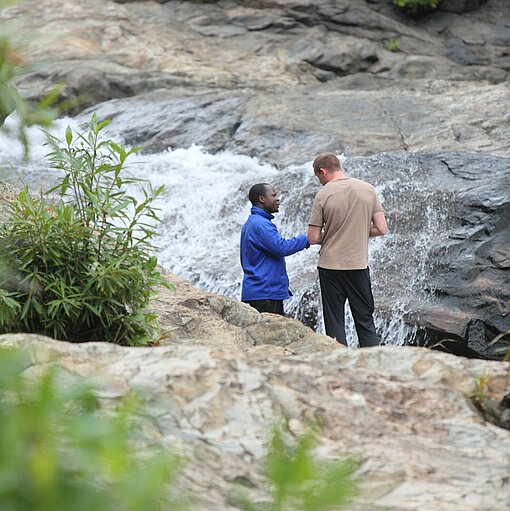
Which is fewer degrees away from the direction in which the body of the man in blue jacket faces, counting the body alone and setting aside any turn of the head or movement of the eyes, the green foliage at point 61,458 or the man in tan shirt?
the man in tan shirt

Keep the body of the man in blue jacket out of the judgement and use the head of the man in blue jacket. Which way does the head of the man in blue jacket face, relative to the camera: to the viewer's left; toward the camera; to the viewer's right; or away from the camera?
to the viewer's right

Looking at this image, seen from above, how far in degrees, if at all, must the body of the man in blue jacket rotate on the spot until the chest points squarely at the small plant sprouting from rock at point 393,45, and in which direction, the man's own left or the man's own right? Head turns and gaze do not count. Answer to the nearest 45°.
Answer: approximately 90° to the man's own left

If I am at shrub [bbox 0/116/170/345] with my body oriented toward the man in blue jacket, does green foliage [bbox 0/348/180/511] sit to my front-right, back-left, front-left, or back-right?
back-right

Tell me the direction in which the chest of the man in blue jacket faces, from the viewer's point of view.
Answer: to the viewer's right

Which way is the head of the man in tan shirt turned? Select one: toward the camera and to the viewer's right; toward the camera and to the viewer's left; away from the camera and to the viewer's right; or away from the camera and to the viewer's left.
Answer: away from the camera and to the viewer's left

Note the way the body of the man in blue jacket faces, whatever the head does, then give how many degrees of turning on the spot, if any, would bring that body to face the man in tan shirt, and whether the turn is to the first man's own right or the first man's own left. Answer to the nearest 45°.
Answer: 0° — they already face them
